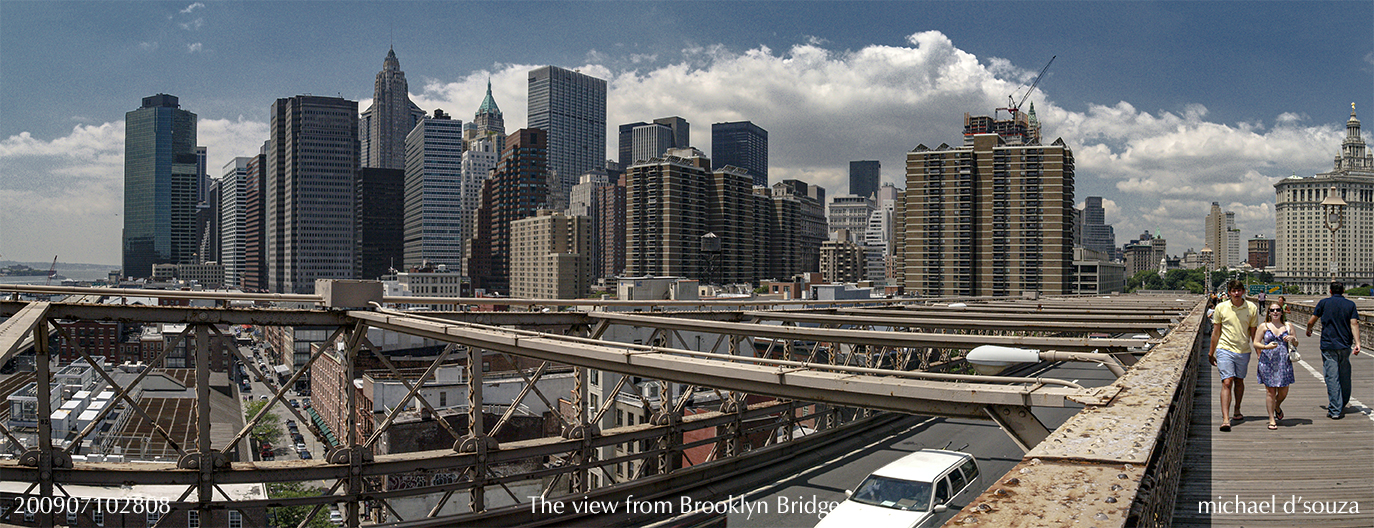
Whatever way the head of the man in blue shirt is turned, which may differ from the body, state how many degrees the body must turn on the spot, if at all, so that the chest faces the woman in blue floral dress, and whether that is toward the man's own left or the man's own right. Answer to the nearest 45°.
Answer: approximately 135° to the man's own left

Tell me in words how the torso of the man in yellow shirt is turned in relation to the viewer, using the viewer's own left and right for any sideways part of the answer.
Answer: facing the viewer

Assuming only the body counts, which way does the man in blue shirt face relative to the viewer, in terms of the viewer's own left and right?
facing away from the viewer

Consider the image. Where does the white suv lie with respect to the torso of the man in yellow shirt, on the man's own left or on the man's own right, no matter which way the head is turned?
on the man's own right

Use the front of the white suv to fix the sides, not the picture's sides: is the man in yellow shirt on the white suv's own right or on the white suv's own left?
on the white suv's own left

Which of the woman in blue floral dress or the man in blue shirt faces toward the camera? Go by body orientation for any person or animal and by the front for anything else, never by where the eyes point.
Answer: the woman in blue floral dress

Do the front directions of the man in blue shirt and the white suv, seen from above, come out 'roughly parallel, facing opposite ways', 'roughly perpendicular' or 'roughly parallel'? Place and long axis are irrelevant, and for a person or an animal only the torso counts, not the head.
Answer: roughly parallel, facing opposite ways

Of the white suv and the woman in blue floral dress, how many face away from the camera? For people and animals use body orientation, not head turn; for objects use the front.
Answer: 0

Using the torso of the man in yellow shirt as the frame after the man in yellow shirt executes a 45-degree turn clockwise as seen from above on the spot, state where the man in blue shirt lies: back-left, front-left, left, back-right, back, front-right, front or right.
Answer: back

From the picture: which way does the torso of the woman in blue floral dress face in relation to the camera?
toward the camera

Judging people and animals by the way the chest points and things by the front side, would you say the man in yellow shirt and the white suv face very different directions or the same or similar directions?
same or similar directions

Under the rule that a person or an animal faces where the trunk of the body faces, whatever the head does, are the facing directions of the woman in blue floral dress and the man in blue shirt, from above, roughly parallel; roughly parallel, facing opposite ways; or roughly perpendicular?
roughly parallel, facing opposite ways
